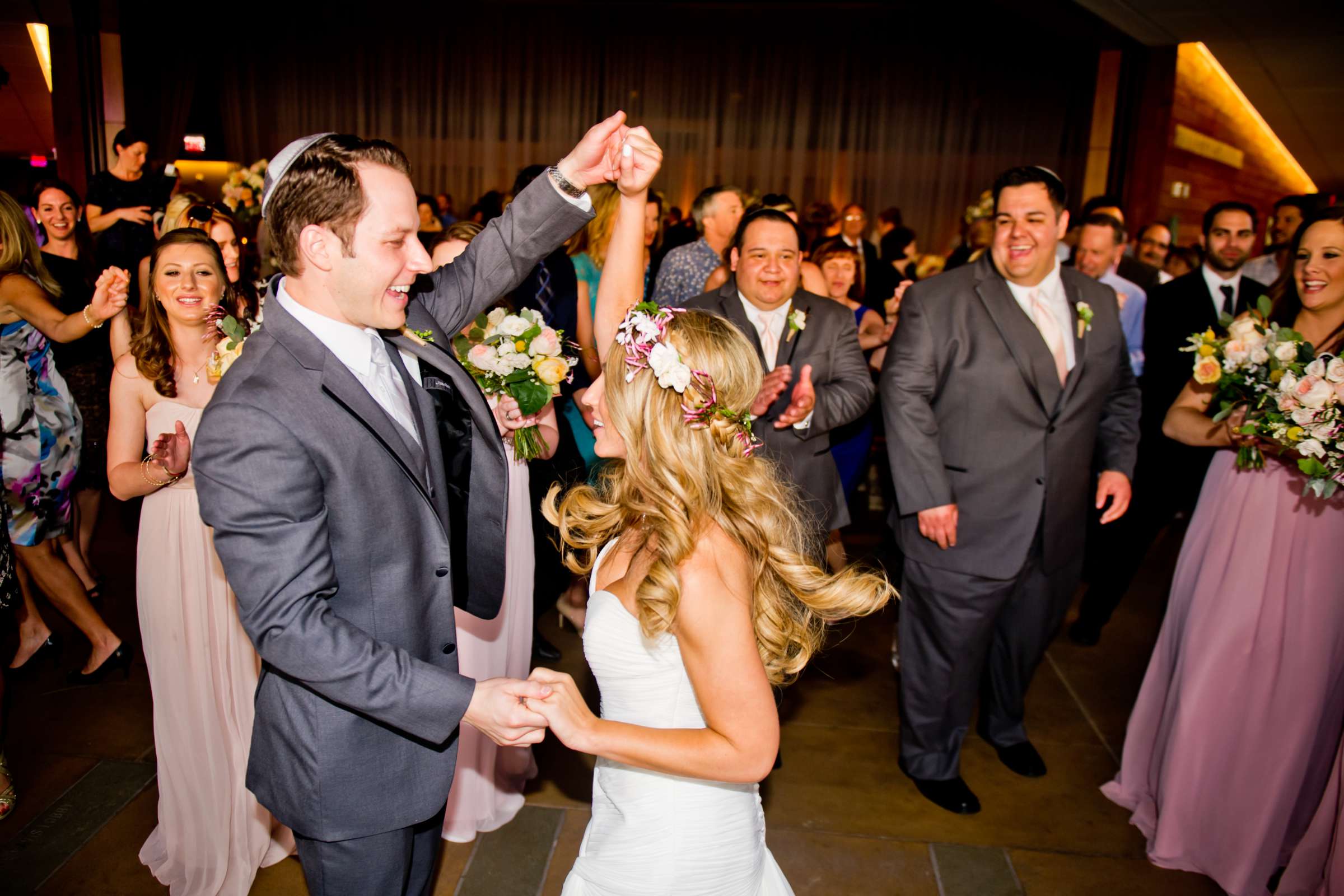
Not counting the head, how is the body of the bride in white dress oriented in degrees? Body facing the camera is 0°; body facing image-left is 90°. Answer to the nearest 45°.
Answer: approximately 90°

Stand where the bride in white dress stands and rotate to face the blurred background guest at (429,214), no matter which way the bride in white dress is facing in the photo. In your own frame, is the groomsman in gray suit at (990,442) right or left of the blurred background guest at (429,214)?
right

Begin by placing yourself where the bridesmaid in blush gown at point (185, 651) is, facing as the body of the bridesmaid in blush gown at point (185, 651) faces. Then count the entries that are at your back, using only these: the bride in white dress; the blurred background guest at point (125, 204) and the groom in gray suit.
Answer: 1

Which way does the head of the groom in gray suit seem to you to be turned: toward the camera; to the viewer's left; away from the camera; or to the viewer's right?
to the viewer's right

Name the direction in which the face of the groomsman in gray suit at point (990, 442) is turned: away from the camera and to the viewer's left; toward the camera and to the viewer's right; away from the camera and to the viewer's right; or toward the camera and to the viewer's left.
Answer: toward the camera and to the viewer's left

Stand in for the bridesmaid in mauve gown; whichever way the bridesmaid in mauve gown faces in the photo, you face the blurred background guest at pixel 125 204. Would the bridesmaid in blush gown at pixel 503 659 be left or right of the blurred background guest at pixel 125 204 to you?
left

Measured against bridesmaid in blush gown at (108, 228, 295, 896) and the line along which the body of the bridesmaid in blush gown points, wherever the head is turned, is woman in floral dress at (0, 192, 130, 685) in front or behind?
behind

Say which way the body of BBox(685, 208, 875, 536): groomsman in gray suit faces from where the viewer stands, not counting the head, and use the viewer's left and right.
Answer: facing the viewer

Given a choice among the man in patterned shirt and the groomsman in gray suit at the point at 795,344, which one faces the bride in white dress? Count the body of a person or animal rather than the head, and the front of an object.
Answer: the groomsman in gray suit

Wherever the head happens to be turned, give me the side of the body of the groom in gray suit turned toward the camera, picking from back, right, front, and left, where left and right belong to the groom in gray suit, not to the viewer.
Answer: right
